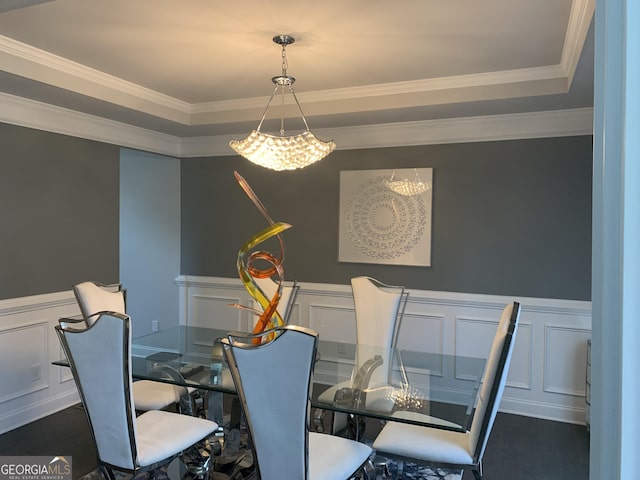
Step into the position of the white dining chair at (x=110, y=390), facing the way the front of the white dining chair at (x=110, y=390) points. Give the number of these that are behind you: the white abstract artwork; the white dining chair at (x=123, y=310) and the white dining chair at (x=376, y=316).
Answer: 0

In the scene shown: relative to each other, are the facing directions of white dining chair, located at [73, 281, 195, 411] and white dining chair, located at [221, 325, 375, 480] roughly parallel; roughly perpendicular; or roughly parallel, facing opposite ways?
roughly perpendicular

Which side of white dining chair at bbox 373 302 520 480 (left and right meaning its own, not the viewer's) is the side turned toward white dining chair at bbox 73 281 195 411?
front

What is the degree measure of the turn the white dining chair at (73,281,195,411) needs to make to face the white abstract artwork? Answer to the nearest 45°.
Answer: approximately 45° to its left

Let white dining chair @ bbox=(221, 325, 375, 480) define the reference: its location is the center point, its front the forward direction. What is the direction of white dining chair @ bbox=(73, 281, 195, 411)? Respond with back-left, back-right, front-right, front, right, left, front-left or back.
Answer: left

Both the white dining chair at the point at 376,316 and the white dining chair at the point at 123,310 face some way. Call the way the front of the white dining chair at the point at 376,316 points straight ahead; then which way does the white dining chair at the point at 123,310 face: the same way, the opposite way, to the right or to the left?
to the left

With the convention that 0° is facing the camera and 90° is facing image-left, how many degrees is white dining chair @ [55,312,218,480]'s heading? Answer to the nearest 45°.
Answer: approximately 225°

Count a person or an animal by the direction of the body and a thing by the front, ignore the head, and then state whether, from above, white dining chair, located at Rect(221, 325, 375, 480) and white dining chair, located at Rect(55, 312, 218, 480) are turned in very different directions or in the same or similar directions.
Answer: same or similar directions

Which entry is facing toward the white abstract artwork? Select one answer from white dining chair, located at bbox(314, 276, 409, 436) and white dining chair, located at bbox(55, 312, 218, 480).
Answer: white dining chair, located at bbox(55, 312, 218, 480)

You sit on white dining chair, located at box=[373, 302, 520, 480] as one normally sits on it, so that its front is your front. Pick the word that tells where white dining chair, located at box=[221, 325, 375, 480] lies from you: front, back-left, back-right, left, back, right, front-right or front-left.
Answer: front-left

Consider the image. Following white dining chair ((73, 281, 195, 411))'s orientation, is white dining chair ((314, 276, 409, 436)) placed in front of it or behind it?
in front

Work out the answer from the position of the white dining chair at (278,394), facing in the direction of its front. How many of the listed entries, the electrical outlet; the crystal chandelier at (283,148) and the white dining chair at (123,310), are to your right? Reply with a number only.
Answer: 0

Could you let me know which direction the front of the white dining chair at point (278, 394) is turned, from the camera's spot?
facing away from the viewer and to the right of the viewer

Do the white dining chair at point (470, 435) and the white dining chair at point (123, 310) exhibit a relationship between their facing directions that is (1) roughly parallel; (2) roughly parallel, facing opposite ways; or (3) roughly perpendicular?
roughly parallel, facing opposite ways

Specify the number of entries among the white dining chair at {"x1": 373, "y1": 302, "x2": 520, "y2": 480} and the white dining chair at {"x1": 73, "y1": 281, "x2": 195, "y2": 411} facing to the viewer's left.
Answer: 1

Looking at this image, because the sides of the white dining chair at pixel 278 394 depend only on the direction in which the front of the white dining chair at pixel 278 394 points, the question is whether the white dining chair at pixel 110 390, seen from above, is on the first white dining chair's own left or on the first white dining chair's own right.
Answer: on the first white dining chair's own left

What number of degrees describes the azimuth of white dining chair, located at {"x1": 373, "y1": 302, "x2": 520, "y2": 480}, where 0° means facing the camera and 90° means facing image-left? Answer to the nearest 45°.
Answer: approximately 90°
